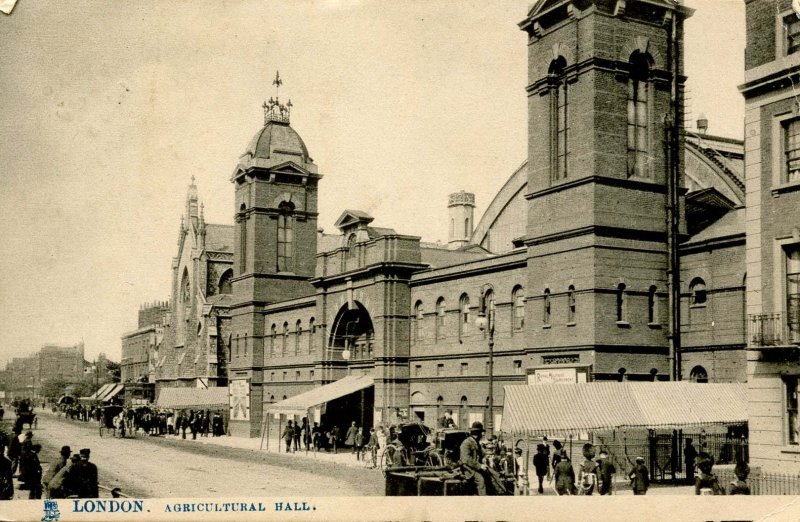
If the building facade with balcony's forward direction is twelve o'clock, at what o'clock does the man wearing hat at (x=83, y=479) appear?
The man wearing hat is roughly at 12 o'clock from the building facade with balcony.

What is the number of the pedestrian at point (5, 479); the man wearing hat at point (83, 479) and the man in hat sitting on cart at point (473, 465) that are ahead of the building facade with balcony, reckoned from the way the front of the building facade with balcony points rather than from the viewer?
3

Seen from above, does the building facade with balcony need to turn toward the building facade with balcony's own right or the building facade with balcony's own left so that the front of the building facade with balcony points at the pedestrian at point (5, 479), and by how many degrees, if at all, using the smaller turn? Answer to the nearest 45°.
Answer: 0° — it already faces them

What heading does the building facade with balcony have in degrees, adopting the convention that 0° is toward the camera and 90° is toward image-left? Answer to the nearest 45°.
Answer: approximately 45°
